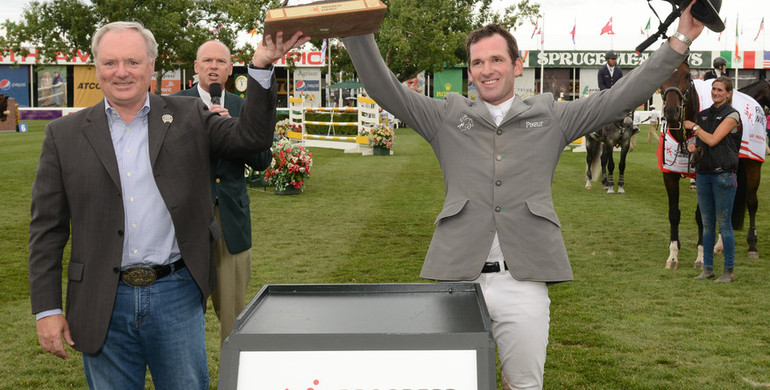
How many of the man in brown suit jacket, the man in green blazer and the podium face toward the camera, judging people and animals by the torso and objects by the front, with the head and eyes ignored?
3

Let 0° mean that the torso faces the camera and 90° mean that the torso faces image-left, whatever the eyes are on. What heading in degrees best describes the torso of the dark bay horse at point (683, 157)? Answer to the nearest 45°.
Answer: approximately 45°

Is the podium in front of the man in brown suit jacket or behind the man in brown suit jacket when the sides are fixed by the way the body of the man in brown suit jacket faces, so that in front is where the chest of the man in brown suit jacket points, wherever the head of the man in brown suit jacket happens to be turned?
in front

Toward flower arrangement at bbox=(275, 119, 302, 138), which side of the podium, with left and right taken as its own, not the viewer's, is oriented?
back

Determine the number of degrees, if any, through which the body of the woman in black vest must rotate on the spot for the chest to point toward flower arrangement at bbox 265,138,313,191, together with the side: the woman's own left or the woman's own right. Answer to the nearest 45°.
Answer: approximately 90° to the woman's own right

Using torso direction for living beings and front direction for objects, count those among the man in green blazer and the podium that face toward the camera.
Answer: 2

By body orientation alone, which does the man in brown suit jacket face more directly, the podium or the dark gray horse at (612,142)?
the podium

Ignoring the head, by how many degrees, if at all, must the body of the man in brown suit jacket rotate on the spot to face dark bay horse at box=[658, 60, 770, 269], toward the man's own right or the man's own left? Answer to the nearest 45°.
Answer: approximately 135° to the man's own left

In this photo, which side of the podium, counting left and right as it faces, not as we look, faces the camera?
front

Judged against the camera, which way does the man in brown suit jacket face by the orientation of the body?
toward the camera

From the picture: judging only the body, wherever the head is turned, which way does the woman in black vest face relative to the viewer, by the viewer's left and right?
facing the viewer and to the left of the viewer
